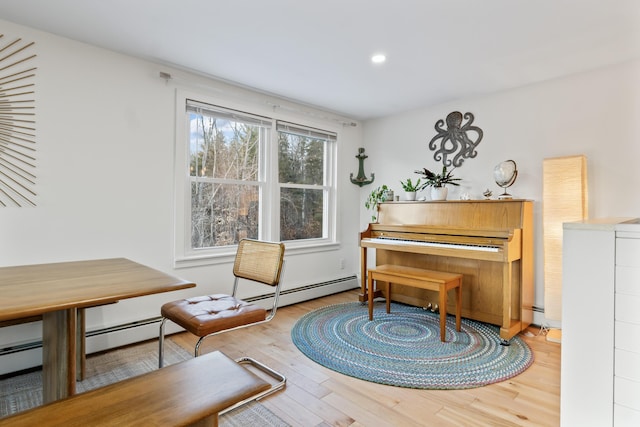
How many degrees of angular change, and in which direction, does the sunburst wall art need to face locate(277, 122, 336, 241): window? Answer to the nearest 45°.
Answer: approximately 90° to its left

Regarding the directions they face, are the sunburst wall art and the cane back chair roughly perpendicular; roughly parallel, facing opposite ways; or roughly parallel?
roughly perpendicular

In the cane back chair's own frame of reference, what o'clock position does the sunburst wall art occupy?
The sunburst wall art is roughly at 2 o'clock from the cane back chair.

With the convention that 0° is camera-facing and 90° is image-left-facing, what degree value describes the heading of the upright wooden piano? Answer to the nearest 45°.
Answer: approximately 45°

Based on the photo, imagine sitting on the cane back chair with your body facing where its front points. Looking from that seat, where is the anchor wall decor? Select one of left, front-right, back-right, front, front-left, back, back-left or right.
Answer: back

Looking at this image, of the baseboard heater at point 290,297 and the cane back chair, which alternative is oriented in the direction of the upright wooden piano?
the baseboard heater

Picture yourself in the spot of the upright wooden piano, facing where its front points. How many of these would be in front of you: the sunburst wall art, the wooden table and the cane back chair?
3

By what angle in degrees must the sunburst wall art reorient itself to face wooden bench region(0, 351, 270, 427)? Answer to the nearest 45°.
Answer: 0° — it already faces it

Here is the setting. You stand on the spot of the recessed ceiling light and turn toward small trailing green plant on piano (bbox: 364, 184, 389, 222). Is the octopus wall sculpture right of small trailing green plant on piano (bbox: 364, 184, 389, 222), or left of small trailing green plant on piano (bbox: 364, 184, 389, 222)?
right
